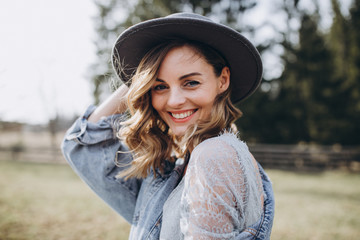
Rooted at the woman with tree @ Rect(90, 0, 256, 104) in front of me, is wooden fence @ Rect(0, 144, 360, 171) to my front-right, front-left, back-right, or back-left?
front-right

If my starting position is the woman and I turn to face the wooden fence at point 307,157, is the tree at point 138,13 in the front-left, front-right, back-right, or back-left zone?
front-left

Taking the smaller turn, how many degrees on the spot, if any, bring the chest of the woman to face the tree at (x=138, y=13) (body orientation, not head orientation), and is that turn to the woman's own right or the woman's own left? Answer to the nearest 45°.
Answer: approximately 135° to the woman's own right

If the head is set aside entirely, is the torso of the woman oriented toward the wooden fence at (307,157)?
no

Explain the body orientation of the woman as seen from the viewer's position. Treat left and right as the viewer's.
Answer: facing the viewer and to the left of the viewer
